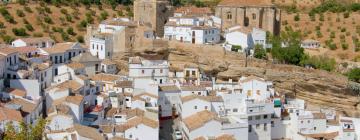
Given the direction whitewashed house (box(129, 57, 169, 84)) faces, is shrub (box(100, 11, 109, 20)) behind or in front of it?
behind

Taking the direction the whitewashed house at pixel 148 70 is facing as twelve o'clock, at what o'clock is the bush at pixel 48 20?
The bush is roughly at 5 o'clock from the whitewashed house.

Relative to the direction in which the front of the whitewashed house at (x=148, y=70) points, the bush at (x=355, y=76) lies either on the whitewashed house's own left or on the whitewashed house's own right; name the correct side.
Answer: on the whitewashed house's own left

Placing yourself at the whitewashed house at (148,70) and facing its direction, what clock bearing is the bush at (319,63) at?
The bush is roughly at 8 o'clock from the whitewashed house.

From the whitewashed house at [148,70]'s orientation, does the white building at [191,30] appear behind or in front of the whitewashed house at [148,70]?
behind

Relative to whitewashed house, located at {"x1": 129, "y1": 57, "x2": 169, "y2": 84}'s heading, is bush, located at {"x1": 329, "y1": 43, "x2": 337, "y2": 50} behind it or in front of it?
behind

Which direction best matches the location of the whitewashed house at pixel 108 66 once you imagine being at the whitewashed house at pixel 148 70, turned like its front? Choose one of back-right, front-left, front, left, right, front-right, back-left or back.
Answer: back-right

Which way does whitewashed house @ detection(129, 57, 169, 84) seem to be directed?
toward the camera

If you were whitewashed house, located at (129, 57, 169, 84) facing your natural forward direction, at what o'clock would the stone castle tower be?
The stone castle tower is roughly at 6 o'clock from the whitewashed house.

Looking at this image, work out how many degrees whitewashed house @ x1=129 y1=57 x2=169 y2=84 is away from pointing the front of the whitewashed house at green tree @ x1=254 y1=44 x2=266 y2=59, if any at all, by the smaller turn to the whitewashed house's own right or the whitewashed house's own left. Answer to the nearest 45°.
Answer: approximately 135° to the whitewashed house's own left

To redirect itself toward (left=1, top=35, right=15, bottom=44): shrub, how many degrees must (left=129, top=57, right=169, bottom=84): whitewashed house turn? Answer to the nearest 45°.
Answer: approximately 135° to its right

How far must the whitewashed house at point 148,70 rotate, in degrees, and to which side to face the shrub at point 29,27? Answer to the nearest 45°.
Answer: approximately 135° to its right

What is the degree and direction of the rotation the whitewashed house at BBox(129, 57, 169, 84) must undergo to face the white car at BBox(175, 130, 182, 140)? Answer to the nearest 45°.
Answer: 0° — it already faces it
